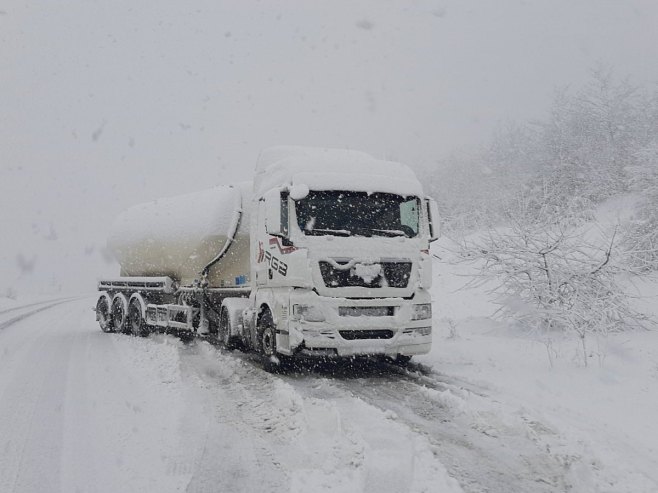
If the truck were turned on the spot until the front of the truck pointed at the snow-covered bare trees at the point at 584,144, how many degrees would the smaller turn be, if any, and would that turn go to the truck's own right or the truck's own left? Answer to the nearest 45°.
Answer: approximately 90° to the truck's own left

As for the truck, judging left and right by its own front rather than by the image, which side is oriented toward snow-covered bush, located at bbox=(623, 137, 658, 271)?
left

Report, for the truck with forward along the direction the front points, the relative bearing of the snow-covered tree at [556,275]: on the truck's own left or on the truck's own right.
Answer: on the truck's own left

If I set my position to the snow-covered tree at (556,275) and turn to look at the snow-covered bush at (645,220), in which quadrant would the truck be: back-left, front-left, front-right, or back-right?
back-left

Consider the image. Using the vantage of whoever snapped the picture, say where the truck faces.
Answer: facing the viewer and to the right of the viewer
